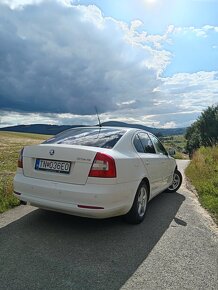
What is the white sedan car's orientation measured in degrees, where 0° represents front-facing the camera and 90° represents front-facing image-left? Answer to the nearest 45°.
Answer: approximately 225°
